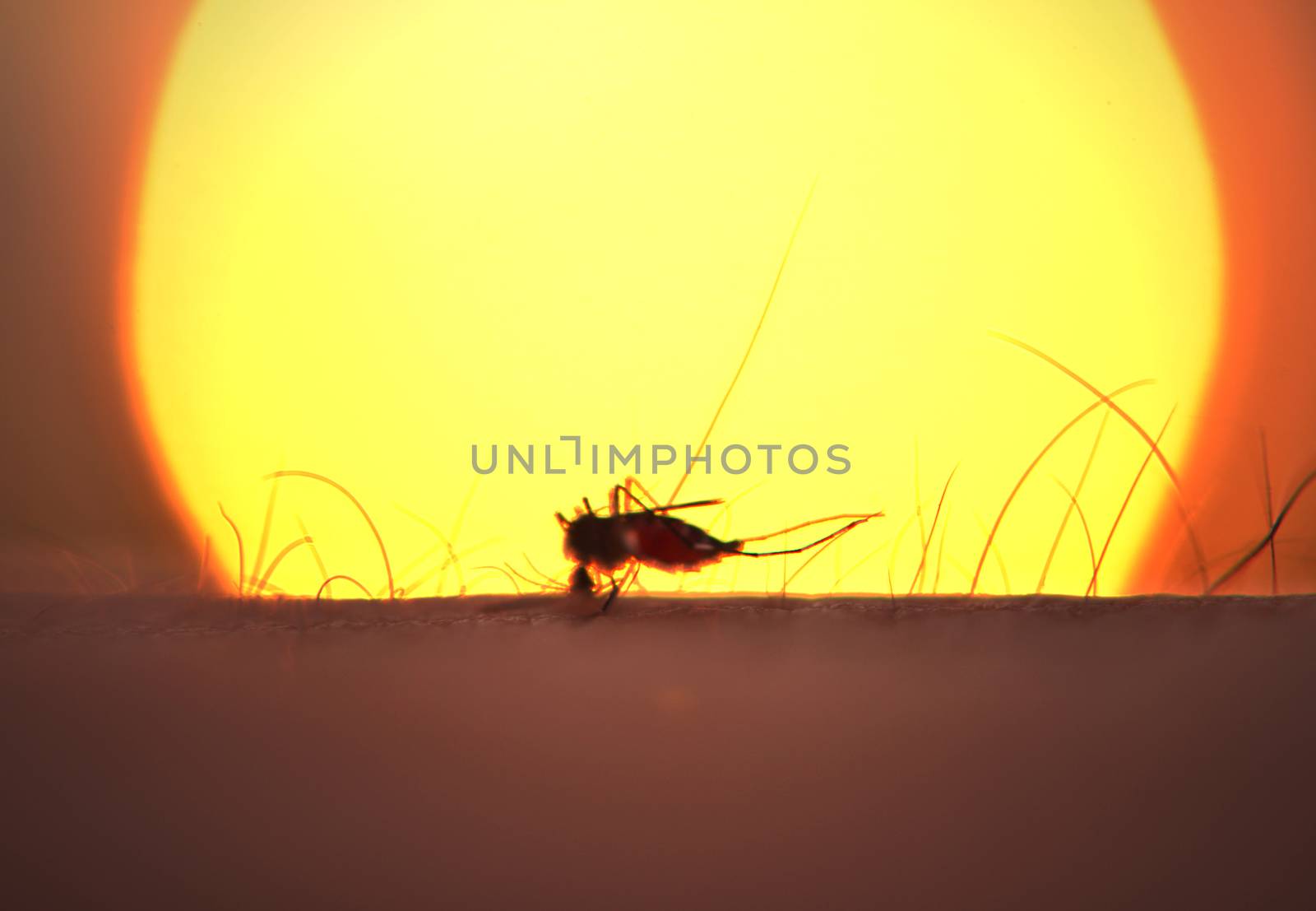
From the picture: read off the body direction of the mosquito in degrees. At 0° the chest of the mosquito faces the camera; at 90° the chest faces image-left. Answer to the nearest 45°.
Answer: approximately 90°
